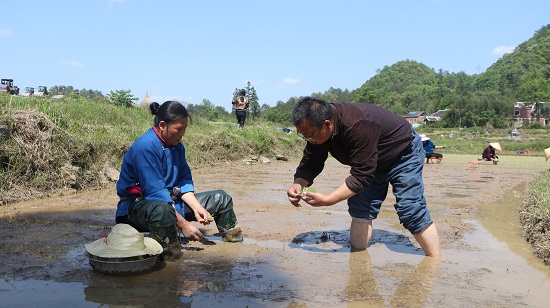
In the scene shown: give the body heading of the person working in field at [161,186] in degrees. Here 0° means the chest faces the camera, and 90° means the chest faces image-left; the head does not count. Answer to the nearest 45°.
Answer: approximately 315°

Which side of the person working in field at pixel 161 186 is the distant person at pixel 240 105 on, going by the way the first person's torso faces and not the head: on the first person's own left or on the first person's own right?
on the first person's own left

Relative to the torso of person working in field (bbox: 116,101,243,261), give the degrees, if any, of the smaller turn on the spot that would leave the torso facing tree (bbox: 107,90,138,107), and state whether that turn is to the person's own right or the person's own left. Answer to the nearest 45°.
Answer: approximately 135° to the person's own left

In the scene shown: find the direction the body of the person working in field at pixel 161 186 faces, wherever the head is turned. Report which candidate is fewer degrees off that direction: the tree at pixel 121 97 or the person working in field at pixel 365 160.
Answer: the person working in field

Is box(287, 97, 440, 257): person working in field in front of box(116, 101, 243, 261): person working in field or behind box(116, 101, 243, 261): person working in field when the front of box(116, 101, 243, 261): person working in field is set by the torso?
in front

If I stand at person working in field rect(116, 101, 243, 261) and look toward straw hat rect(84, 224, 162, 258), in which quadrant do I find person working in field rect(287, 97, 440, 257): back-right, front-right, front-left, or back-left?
back-left
